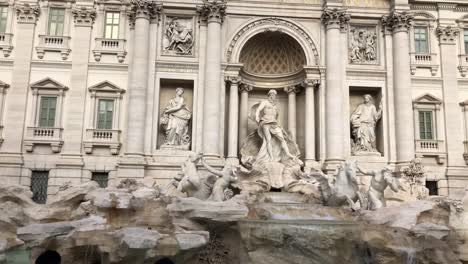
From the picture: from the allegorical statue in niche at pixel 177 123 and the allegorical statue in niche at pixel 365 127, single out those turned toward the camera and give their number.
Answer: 2

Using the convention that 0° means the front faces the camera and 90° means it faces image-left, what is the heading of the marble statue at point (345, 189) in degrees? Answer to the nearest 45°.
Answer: approximately 315°

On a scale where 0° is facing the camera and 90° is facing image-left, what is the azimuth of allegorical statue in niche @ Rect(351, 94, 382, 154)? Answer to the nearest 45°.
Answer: approximately 0°

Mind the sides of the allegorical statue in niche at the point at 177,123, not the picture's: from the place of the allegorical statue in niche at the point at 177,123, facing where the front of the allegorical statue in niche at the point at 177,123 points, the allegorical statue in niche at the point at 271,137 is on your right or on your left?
on your left

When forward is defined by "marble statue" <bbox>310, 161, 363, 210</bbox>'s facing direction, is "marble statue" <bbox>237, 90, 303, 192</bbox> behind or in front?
behind

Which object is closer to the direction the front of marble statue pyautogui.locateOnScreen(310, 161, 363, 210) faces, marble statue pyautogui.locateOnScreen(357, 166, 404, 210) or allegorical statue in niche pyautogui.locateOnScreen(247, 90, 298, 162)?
the marble statue

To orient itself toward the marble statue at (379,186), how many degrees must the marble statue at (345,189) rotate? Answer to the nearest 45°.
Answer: approximately 45° to its left

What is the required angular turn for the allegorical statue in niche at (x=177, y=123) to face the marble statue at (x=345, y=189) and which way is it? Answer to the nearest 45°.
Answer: approximately 45° to its left
